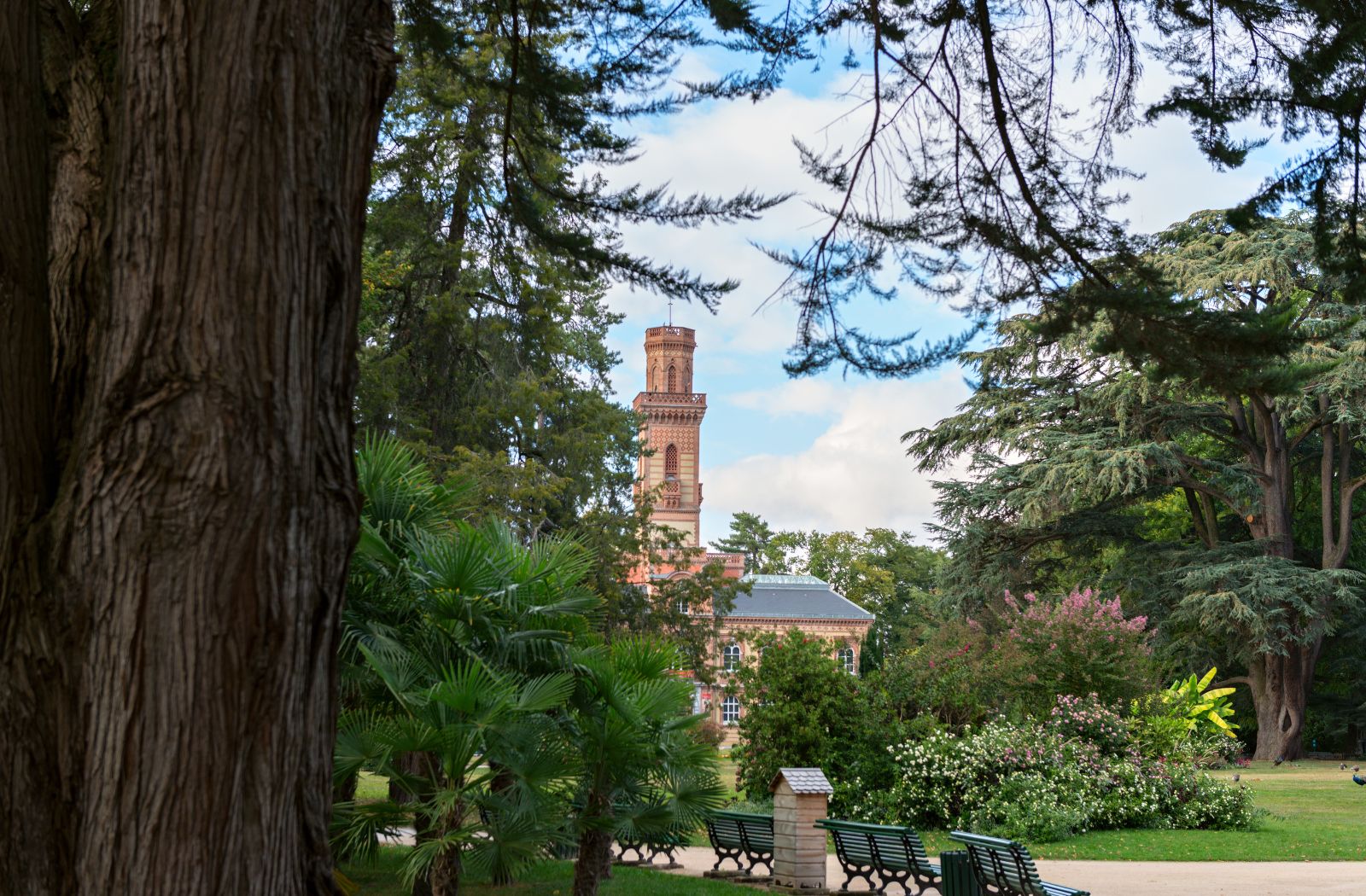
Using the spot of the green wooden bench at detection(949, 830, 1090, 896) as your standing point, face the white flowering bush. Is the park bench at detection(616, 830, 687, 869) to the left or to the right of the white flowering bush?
left

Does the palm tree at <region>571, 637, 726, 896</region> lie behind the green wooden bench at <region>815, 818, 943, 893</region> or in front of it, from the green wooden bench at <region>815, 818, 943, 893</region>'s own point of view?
behind

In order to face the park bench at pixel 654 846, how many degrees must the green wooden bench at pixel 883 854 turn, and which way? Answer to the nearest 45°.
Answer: approximately 90° to its left

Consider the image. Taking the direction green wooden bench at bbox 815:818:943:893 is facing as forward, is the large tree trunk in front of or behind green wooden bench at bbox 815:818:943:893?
behind

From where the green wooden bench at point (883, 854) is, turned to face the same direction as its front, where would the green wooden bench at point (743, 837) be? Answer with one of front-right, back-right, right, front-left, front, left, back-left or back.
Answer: left

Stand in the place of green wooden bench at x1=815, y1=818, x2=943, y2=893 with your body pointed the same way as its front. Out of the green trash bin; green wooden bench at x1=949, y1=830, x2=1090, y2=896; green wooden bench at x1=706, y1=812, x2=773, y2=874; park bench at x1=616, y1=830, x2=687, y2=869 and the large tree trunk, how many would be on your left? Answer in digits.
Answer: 2

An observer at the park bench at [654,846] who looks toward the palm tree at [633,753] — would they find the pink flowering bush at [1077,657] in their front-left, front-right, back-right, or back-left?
back-left

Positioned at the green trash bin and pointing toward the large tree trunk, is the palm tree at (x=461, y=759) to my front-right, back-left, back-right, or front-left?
front-right
